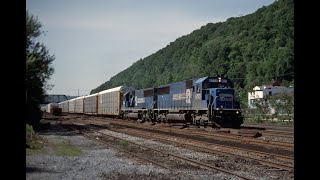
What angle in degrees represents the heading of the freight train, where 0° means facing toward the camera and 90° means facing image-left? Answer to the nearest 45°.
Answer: approximately 315°

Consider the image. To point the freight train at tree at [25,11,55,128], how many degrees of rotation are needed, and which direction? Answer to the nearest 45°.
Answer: approximately 135° to its right
